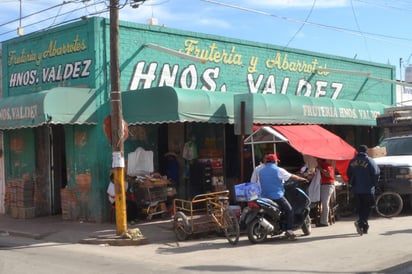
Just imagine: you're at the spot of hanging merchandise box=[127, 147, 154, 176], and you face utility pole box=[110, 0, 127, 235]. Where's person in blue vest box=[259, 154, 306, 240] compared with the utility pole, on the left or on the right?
left

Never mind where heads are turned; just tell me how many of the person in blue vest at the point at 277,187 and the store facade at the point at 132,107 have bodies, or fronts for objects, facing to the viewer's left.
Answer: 0

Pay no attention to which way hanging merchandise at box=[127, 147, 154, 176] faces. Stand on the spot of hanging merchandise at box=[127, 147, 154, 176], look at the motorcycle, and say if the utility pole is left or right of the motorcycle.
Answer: right

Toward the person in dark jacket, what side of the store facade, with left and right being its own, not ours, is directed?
front

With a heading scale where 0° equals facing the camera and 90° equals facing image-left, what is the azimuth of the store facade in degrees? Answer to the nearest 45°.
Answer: approximately 315°

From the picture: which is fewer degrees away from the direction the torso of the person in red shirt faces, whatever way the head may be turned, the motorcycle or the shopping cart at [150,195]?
the shopping cart

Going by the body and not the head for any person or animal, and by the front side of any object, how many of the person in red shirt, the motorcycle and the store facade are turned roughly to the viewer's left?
1

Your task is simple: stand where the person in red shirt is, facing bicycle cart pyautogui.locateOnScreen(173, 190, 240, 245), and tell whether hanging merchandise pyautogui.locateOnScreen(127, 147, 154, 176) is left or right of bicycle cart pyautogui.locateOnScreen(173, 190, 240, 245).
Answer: right

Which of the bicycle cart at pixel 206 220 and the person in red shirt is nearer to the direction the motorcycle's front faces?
the person in red shirt

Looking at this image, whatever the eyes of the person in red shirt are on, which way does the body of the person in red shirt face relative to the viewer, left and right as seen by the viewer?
facing to the left of the viewer

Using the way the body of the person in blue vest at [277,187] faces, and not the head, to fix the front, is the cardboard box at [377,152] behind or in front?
in front

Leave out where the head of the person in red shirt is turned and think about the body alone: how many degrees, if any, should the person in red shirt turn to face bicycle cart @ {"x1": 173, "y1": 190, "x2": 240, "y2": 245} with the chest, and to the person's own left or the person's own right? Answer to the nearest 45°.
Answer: approximately 45° to the person's own left

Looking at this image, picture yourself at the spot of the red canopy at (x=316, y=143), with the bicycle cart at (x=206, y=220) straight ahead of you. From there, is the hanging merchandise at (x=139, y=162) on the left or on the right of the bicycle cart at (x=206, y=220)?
right

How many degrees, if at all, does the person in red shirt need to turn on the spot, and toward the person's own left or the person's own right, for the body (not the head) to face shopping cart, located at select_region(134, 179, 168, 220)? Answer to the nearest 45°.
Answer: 0° — they already face it

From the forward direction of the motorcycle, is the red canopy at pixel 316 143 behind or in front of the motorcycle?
in front

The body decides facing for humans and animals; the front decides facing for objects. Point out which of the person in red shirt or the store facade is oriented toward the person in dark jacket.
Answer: the store facade
